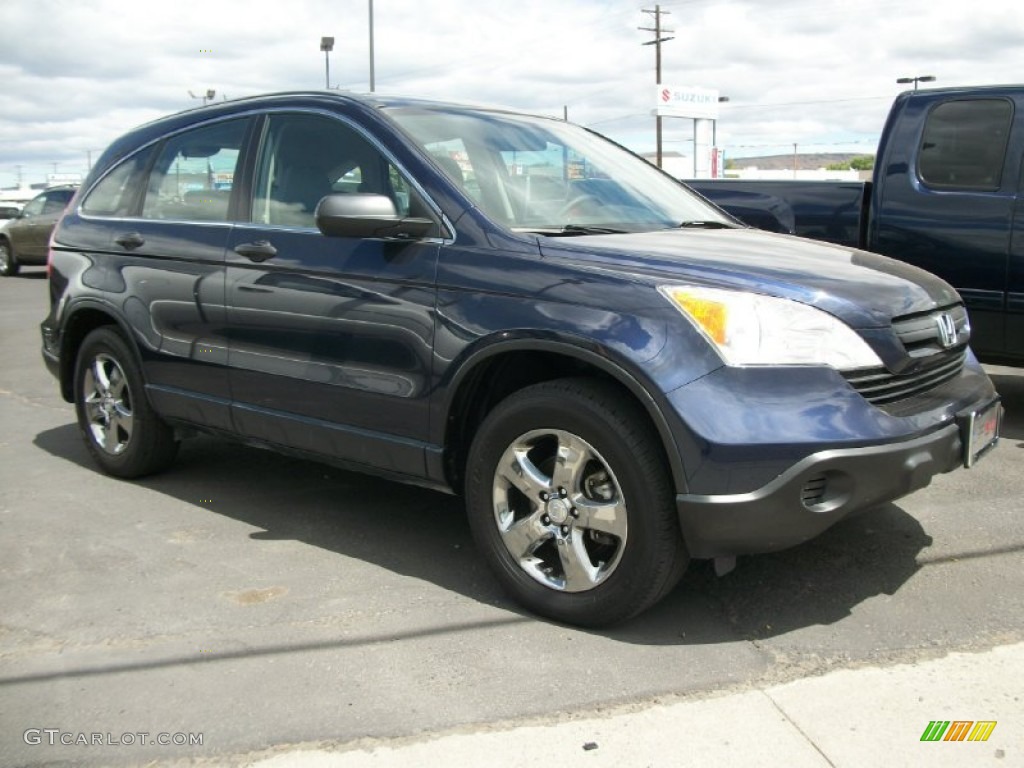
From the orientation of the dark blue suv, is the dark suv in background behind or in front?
behind

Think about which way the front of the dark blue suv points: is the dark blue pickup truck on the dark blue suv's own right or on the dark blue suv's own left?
on the dark blue suv's own left

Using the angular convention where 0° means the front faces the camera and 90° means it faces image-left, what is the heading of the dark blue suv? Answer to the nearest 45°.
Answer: approximately 315°
